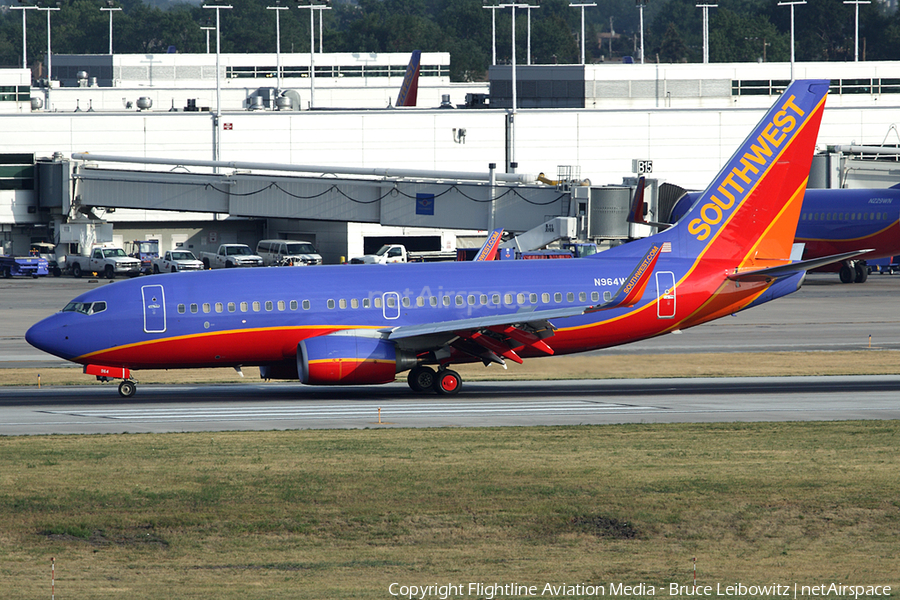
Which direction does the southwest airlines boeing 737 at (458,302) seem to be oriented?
to the viewer's left
